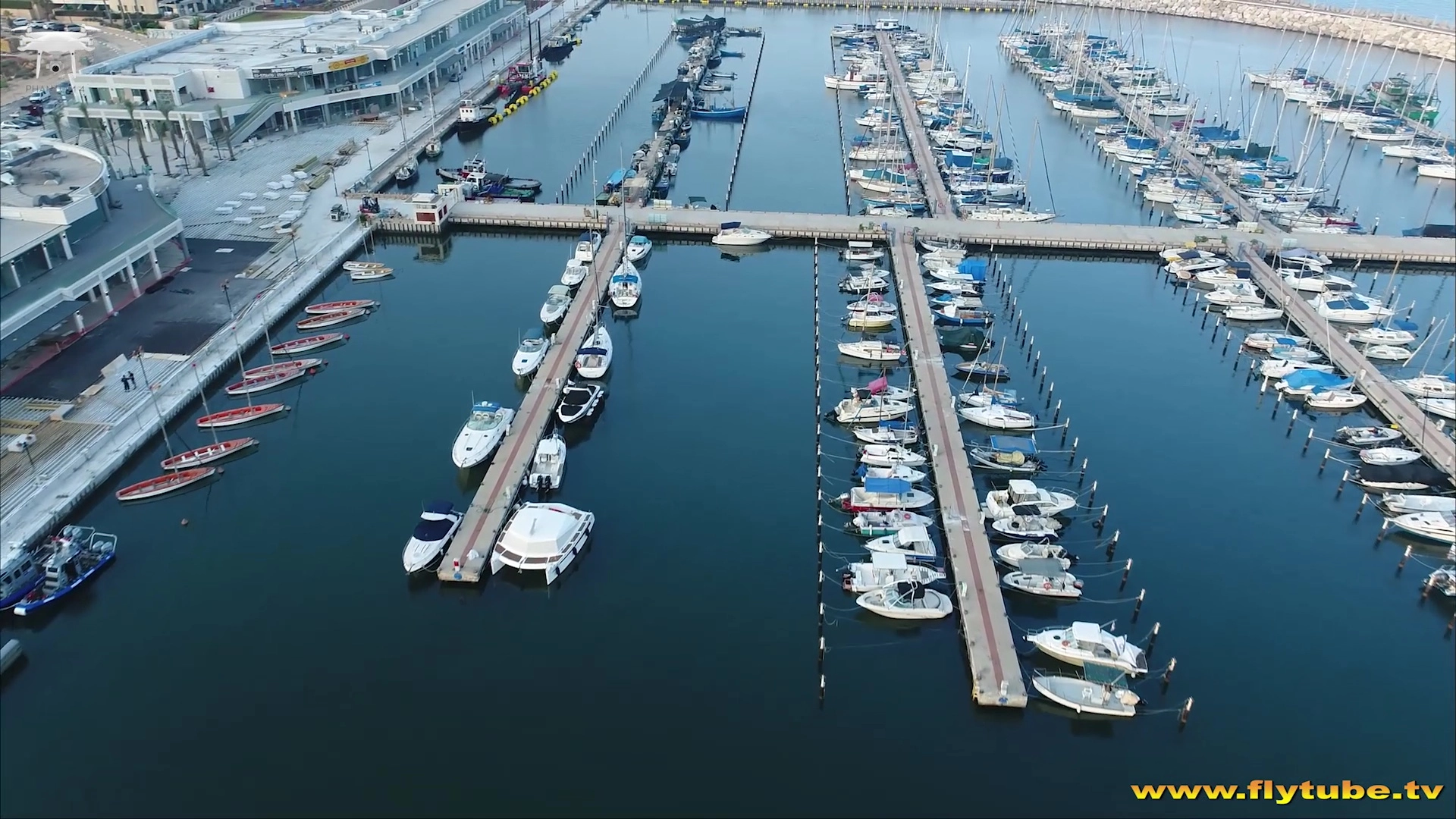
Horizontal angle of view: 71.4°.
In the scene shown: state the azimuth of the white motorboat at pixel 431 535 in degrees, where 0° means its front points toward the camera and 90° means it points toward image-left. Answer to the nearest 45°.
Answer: approximately 45°

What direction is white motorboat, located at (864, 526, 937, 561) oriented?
to the viewer's left

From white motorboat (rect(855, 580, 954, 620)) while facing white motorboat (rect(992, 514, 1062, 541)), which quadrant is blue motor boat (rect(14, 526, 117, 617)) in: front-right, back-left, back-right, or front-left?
back-left

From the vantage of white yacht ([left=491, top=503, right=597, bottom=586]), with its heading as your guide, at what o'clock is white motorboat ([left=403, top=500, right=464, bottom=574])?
The white motorboat is roughly at 2 o'clock from the white yacht.

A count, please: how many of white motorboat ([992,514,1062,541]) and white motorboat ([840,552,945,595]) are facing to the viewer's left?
1

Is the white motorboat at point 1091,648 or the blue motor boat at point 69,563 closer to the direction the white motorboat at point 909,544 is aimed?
the blue motor boat

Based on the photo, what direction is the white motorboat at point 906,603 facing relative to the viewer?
to the viewer's left

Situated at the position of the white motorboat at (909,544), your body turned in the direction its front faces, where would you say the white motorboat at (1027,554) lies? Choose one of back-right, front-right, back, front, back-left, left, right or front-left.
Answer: back

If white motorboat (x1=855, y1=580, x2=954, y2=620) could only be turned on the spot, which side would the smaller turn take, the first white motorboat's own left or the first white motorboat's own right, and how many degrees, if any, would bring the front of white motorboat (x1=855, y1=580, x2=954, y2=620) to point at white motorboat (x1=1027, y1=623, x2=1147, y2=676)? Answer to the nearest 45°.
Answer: approximately 180°
